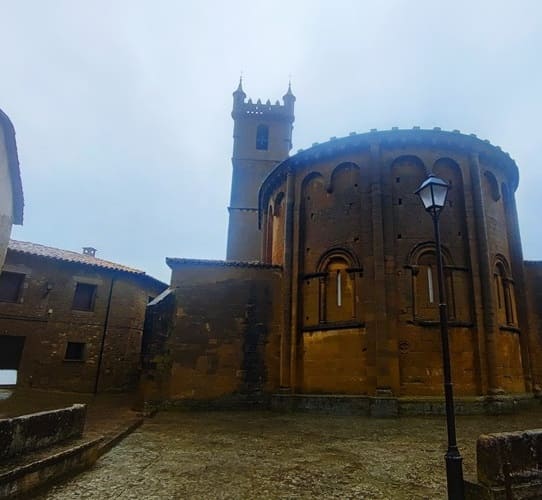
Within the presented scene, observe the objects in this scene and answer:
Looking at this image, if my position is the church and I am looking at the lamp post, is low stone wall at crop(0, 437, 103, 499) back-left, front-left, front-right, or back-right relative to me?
front-right

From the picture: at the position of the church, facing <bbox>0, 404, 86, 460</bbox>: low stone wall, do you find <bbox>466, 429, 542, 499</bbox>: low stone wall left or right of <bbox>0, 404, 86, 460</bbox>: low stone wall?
left

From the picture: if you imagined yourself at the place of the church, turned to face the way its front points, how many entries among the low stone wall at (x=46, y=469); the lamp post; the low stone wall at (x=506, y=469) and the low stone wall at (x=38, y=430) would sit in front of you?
0

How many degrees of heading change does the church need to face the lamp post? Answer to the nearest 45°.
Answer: approximately 180°

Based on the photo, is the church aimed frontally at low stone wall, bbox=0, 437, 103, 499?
no

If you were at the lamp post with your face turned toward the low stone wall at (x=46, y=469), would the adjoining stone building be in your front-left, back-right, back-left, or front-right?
front-right

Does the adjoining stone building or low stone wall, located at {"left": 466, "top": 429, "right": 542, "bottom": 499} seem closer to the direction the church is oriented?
the adjoining stone building

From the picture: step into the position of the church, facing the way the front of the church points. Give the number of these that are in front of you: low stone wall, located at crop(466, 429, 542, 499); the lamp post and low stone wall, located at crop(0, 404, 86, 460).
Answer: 0

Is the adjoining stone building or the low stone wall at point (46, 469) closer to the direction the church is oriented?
the adjoining stone building

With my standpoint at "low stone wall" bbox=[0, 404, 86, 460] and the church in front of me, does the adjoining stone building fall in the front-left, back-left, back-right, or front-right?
front-left

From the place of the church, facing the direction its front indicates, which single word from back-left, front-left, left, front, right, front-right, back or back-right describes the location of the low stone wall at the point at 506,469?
back

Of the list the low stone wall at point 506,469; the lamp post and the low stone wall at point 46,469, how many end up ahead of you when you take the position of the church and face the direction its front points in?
0

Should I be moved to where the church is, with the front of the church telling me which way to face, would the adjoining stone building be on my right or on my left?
on my left

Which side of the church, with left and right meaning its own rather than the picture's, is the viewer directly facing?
back

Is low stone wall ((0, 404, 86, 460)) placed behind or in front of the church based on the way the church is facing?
behind
